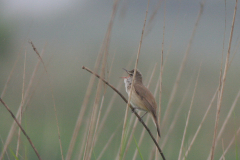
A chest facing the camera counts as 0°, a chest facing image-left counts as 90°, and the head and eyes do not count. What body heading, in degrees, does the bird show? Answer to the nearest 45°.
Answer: approximately 90°
